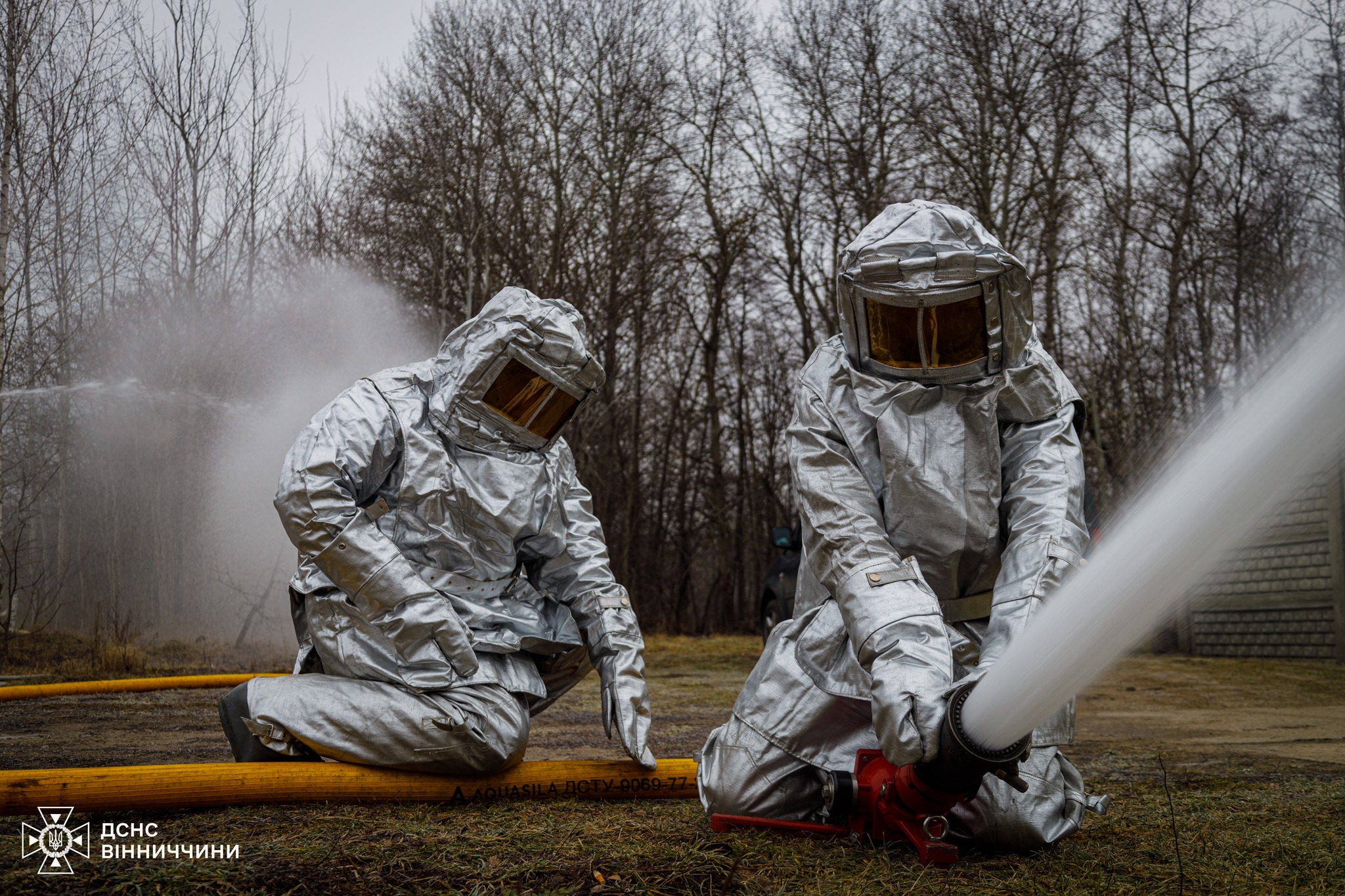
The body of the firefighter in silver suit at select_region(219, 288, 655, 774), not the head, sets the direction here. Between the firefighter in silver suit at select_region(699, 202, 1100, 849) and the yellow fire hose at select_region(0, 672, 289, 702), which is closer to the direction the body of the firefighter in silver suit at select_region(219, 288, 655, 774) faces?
the firefighter in silver suit

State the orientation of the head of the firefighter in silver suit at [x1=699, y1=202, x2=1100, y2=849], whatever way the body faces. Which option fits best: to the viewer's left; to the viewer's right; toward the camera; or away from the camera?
toward the camera

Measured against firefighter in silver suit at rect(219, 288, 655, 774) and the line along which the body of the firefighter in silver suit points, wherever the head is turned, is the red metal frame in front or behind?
in front

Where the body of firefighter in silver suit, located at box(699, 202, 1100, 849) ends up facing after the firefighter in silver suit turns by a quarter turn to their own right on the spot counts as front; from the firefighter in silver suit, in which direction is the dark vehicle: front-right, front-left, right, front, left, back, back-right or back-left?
right

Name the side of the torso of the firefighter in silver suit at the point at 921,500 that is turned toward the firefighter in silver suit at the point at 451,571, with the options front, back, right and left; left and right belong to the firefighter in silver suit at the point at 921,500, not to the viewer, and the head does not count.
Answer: right

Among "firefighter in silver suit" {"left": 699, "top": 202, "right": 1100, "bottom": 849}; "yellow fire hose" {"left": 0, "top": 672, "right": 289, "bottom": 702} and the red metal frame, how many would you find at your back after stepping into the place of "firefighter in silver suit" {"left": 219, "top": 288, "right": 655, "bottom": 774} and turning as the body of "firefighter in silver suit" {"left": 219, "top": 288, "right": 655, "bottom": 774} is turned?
1

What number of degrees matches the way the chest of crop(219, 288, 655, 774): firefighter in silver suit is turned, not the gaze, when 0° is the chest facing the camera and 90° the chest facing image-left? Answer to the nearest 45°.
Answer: approximately 315°

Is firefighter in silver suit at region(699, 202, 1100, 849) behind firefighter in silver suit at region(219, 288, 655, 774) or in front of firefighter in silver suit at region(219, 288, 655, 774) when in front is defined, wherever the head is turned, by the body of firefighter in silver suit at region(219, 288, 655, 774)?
in front

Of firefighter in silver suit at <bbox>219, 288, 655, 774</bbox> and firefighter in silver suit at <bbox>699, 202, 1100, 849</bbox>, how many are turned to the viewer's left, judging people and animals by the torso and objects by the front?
0

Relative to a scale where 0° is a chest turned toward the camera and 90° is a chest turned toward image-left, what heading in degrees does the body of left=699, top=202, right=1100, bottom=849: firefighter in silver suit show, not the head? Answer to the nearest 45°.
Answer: approximately 0°
